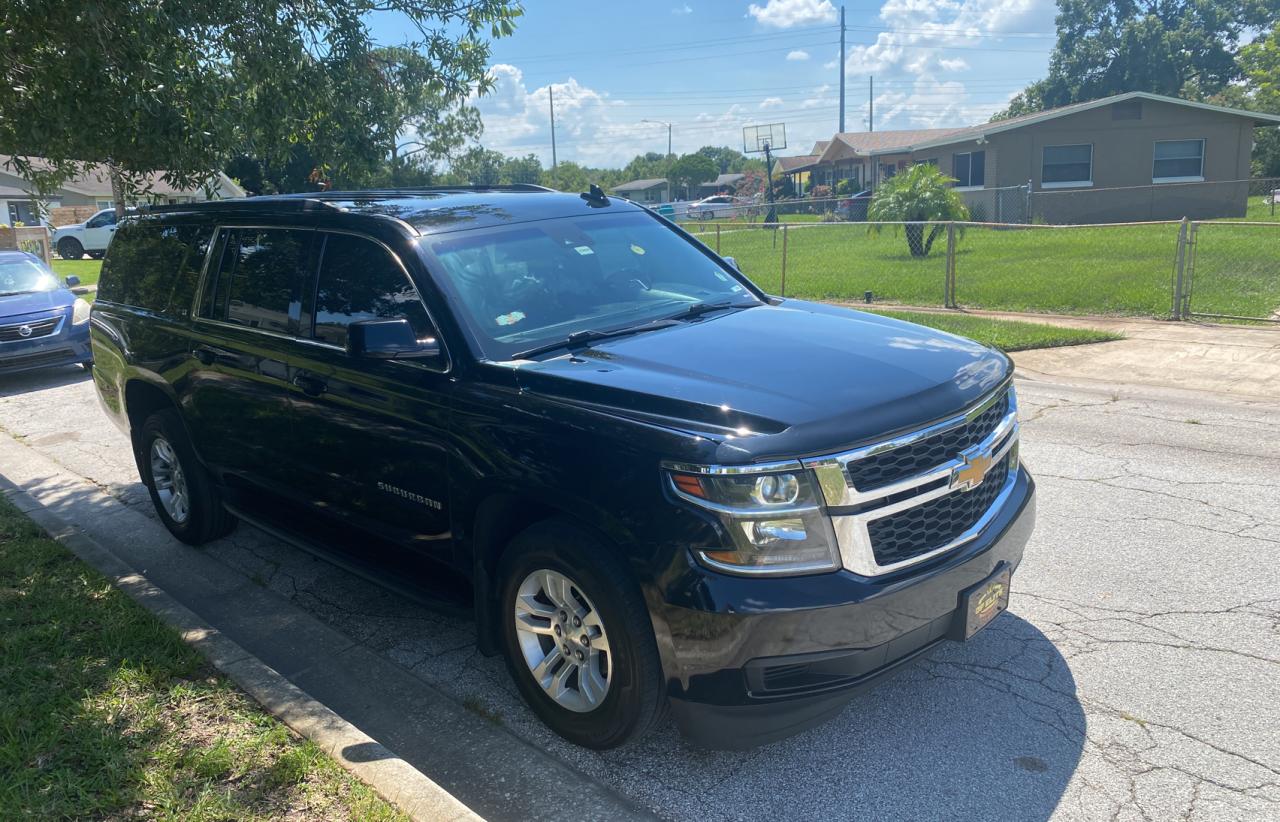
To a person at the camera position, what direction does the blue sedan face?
facing the viewer and to the right of the viewer

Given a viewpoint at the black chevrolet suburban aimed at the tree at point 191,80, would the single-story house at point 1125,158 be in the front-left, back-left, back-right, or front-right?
front-right

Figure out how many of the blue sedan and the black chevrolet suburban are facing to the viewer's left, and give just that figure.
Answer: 0

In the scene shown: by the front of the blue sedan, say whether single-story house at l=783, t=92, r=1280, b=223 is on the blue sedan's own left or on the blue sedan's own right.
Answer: on the blue sedan's own left

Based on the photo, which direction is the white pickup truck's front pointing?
to the viewer's left

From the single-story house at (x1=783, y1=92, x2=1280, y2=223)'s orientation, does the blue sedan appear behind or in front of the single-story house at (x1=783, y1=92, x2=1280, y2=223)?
in front

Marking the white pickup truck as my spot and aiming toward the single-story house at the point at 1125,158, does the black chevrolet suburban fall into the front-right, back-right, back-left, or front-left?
front-right

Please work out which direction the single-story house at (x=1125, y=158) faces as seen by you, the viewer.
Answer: facing the viewer and to the left of the viewer

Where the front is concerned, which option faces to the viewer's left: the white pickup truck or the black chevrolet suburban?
the white pickup truck
